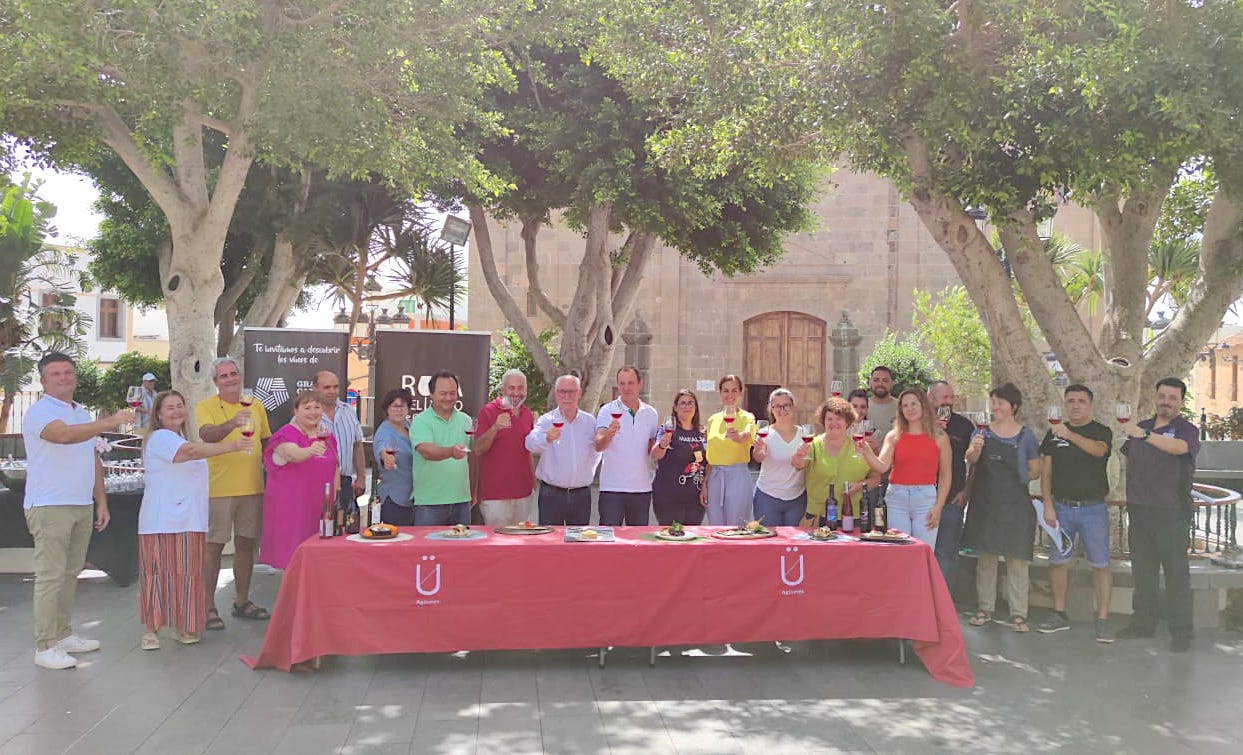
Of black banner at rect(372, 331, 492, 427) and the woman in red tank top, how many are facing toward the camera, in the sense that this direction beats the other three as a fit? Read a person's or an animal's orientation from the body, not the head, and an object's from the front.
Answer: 2

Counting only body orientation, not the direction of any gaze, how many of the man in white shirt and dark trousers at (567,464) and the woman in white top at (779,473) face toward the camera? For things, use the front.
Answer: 2

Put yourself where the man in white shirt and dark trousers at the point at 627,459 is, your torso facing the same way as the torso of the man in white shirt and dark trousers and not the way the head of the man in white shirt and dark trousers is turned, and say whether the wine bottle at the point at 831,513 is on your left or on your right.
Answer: on your left

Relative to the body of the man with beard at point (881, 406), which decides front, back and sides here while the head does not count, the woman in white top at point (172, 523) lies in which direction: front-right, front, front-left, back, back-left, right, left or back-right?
front-right

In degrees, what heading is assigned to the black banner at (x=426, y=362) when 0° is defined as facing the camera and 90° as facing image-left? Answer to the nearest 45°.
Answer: approximately 0°

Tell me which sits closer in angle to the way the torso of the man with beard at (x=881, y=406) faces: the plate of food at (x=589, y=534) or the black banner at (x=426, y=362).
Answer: the plate of food

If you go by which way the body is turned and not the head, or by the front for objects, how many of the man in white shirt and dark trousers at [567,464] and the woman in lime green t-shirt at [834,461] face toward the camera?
2

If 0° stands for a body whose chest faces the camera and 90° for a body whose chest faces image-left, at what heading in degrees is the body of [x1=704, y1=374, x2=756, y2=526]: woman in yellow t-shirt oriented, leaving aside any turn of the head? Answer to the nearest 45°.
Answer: approximately 0°

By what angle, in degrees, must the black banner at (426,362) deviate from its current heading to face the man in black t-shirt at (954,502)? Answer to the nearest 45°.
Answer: approximately 45° to its left

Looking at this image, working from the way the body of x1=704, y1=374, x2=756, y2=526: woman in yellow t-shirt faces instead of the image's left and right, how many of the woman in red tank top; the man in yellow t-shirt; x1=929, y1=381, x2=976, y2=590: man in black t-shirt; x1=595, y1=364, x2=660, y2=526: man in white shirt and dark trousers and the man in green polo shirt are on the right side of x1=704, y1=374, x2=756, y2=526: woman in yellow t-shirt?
3
